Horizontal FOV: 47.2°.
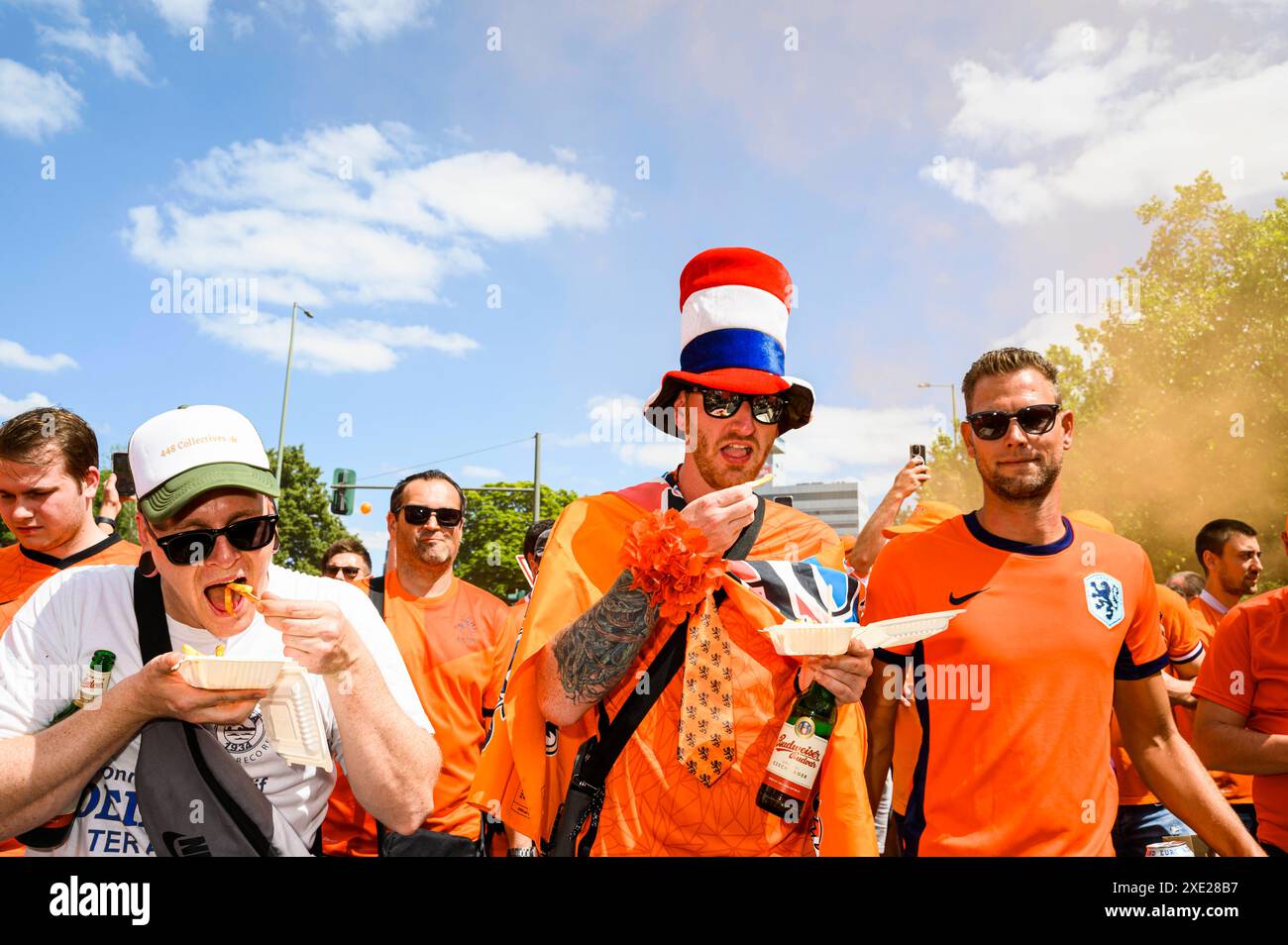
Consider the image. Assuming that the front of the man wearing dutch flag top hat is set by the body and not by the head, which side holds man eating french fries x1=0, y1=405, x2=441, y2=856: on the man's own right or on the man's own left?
on the man's own right

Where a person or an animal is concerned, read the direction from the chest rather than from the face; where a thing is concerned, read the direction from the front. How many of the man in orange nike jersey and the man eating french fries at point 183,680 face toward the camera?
2

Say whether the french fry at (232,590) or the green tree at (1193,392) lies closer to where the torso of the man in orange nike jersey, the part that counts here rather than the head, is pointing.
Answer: the french fry

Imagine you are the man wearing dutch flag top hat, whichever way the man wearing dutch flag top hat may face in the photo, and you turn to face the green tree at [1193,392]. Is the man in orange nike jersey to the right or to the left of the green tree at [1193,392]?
right

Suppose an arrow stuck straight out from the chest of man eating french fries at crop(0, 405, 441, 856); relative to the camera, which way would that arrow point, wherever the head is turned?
toward the camera

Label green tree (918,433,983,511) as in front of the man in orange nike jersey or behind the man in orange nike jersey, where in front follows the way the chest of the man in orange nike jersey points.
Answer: behind

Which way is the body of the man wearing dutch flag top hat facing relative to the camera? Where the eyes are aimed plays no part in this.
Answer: toward the camera
